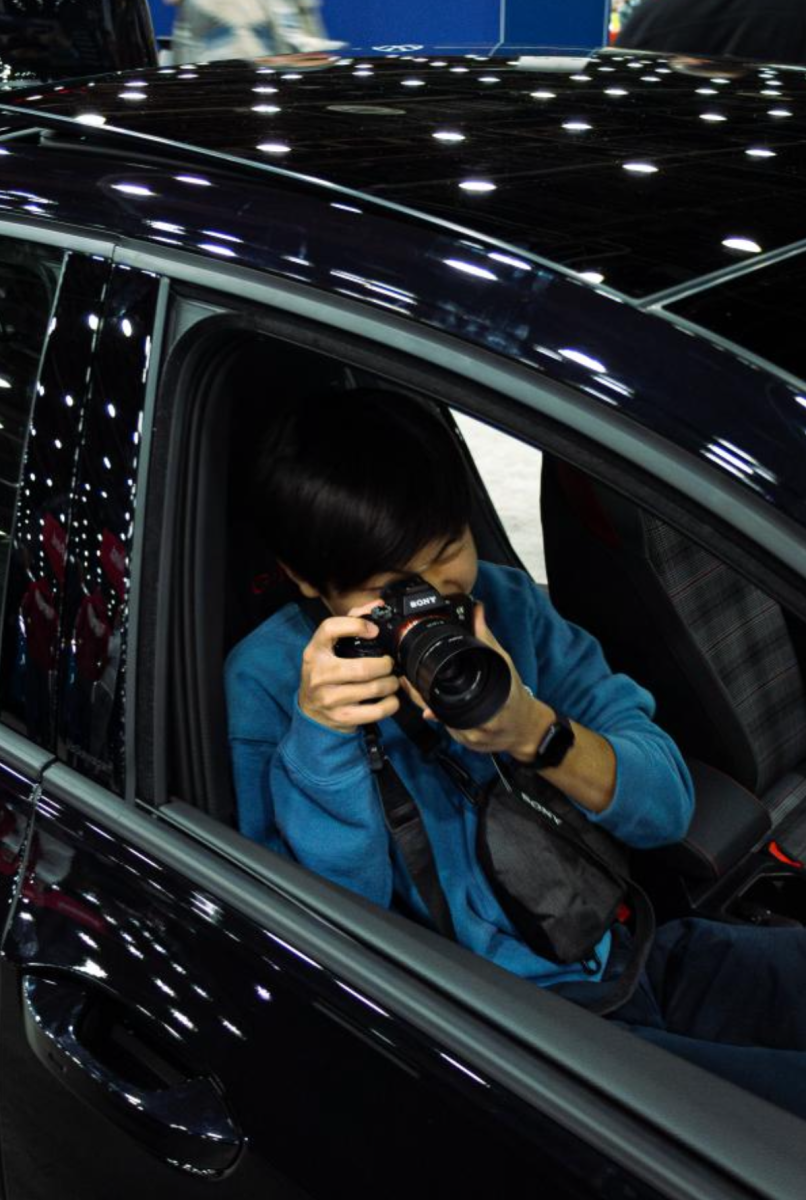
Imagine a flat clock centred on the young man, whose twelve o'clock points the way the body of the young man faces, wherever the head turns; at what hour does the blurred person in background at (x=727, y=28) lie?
The blurred person in background is roughly at 8 o'clock from the young man.

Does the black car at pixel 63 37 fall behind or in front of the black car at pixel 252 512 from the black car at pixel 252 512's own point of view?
behind

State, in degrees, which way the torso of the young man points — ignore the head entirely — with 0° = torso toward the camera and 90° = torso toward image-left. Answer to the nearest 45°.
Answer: approximately 315°

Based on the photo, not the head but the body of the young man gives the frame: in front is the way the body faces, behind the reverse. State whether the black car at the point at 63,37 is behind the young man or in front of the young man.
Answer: behind

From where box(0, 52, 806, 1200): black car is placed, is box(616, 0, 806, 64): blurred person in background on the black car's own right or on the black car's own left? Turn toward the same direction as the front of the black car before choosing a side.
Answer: on the black car's own left

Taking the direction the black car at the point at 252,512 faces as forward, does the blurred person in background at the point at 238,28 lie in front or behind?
behind
